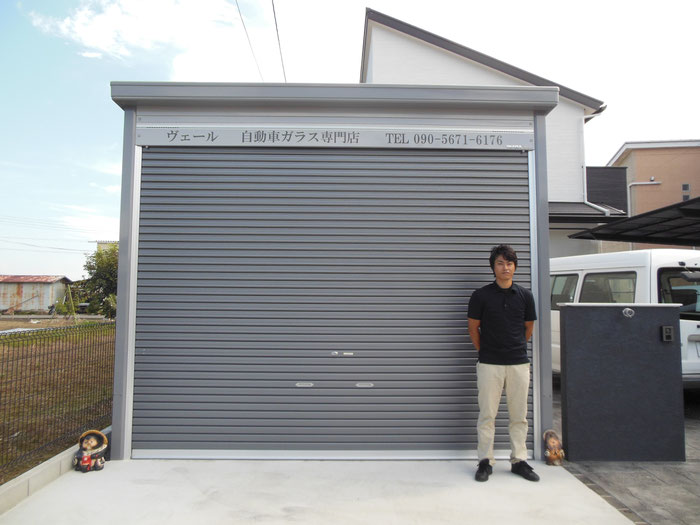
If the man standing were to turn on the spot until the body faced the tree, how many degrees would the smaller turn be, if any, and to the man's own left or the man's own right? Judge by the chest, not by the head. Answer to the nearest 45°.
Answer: approximately 135° to the man's own right

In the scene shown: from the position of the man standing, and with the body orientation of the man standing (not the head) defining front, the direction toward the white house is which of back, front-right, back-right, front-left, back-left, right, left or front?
back

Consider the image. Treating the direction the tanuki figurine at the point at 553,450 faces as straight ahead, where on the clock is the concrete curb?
The concrete curb is roughly at 2 o'clock from the tanuki figurine.

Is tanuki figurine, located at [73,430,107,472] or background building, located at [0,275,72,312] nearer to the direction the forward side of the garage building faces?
the tanuki figurine

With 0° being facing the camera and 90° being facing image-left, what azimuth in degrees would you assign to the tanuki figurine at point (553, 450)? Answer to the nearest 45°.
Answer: approximately 0°
